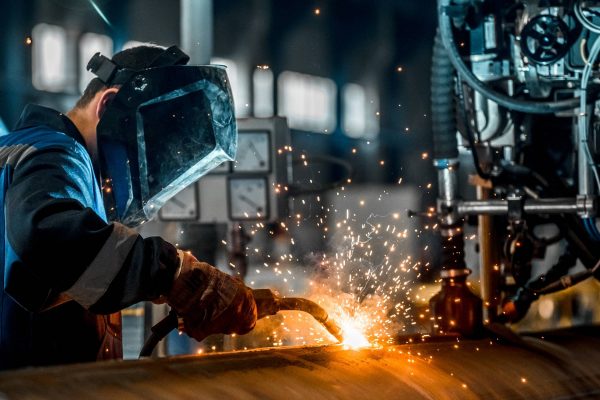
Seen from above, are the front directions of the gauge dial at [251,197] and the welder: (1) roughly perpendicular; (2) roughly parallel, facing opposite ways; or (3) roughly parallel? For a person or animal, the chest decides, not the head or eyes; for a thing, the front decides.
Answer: roughly perpendicular

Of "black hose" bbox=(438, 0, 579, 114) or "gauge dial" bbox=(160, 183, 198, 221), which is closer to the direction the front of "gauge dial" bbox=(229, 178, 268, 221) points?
the black hose

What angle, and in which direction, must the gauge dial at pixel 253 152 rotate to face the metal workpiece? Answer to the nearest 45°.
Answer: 0° — it already faces it

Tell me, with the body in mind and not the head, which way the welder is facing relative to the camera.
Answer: to the viewer's right

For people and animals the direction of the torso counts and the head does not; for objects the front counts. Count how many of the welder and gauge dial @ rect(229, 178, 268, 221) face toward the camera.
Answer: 1

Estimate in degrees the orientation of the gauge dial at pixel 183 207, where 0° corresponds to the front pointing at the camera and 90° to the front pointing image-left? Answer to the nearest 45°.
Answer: approximately 0°

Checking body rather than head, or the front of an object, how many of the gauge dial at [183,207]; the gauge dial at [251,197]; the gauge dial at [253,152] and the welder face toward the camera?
3

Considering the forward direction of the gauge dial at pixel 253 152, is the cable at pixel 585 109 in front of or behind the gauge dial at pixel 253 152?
in front
